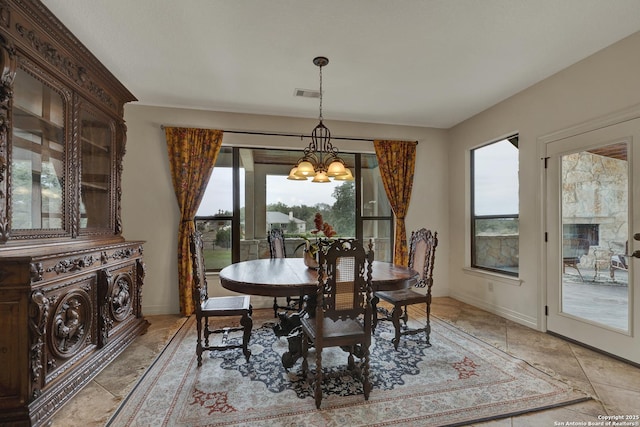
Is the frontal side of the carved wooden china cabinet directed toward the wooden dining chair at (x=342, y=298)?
yes

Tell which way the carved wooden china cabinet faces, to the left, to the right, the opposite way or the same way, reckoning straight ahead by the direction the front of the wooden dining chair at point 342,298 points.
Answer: to the right

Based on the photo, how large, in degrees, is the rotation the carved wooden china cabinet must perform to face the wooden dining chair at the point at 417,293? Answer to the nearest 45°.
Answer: approximately 45° to its left

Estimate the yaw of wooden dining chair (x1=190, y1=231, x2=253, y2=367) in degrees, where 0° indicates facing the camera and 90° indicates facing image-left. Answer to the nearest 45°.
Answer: approximately 270°

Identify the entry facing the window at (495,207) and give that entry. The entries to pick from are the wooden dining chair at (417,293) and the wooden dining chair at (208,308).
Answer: the wooden dining chair at (208,308)

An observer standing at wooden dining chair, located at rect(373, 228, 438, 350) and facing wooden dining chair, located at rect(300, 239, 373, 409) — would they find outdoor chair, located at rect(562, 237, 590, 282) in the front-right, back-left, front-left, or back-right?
back-left

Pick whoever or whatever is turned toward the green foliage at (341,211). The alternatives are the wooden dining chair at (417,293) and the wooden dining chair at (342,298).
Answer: the wooden dining chair at (342,298)

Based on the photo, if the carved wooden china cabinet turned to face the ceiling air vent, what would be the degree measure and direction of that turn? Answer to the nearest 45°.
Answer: approximately 45° to its left

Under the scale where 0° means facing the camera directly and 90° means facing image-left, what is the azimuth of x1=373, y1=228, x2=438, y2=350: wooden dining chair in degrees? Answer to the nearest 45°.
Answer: approximately 45°

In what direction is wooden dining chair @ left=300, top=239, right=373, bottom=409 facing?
away from the camera
